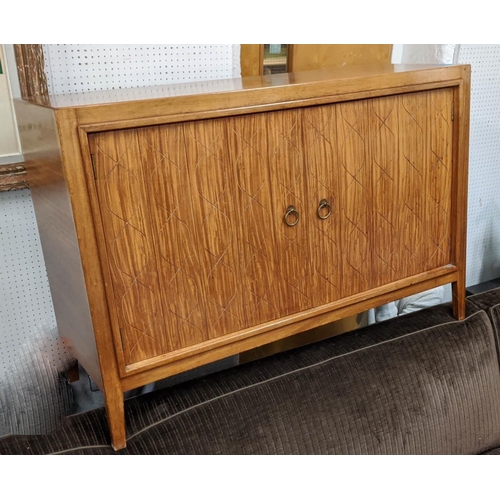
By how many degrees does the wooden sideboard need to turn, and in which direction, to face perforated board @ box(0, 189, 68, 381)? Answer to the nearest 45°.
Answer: approximately 180°

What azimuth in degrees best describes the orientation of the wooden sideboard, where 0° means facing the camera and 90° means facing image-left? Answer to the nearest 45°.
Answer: approximately 315°

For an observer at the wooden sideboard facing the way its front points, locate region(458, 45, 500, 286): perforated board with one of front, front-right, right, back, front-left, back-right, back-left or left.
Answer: left

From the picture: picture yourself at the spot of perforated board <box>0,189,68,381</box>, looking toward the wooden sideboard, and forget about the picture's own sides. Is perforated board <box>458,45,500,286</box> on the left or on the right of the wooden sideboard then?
left
